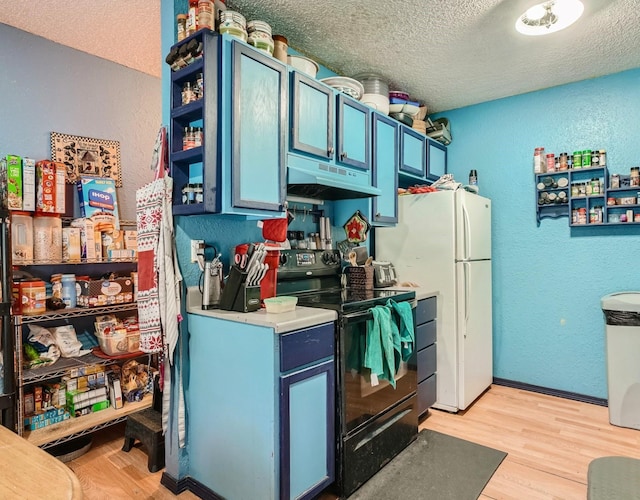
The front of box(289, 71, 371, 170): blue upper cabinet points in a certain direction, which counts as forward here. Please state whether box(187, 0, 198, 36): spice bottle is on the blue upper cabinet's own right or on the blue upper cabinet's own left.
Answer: on the blue upper cabinet's own right

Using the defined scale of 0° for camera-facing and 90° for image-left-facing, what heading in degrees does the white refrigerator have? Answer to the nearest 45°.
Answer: approximately 315°

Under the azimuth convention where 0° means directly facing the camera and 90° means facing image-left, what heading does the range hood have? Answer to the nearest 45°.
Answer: approximately 315°

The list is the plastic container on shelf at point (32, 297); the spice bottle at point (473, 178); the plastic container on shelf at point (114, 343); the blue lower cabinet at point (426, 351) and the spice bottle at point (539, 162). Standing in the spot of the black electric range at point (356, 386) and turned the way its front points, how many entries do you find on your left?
3
